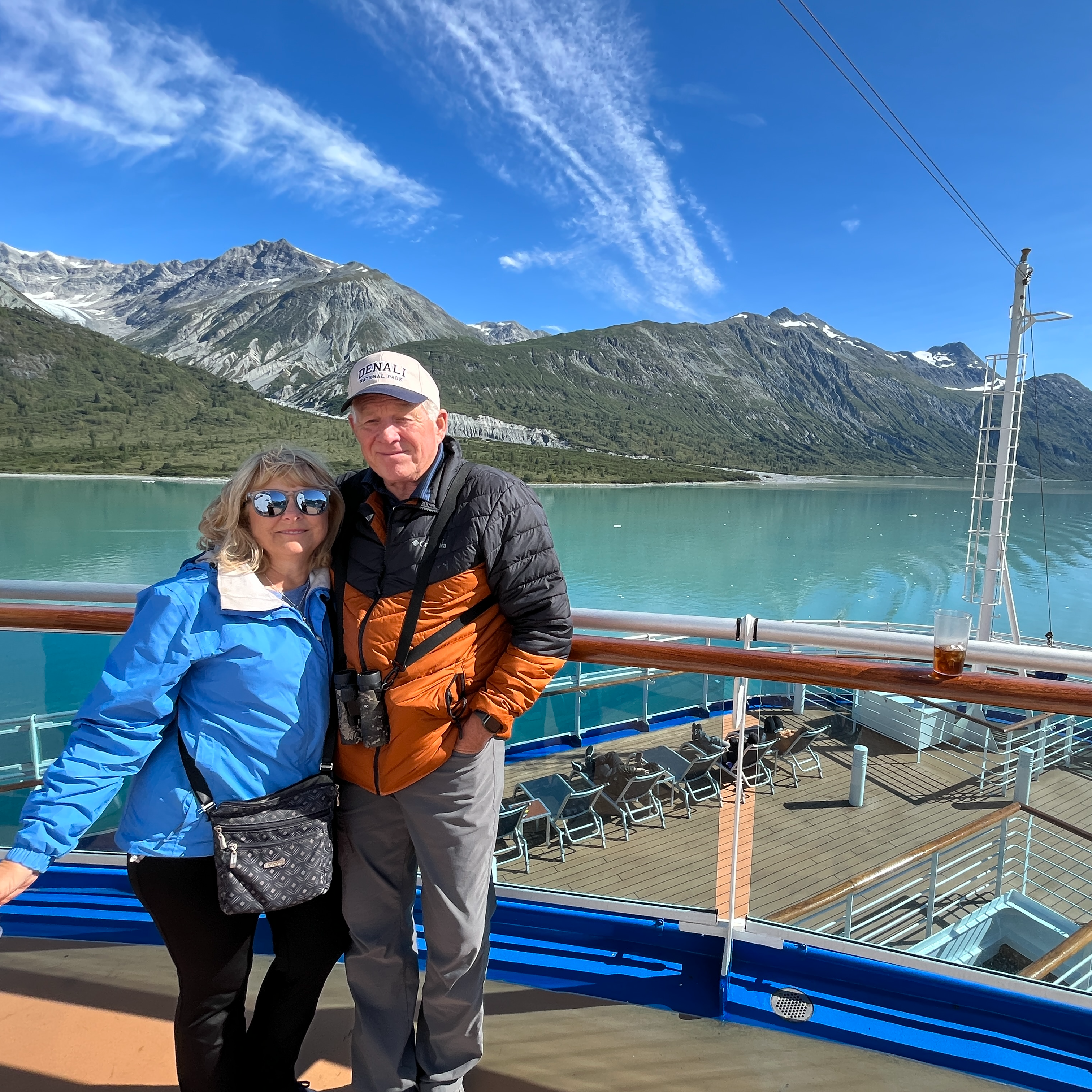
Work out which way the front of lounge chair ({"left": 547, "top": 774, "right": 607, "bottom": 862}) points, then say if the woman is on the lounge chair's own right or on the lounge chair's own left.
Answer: on the lounge chair's own left

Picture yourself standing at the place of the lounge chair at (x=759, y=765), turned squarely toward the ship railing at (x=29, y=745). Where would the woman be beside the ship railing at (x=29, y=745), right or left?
left

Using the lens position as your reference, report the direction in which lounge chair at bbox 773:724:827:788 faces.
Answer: facing away from the viewer and to the left of the viewer

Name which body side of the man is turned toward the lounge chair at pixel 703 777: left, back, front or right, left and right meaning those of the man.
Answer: back

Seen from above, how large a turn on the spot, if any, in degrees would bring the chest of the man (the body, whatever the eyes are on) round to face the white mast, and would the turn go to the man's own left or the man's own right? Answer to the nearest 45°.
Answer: approximately 180°

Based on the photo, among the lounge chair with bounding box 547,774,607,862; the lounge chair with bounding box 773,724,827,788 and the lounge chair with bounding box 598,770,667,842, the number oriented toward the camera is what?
0

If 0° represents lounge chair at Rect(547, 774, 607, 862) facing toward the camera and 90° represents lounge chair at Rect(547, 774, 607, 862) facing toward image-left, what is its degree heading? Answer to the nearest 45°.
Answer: approximately 135°

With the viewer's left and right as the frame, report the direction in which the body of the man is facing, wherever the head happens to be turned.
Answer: facing the viewer and to the left of the viewer
